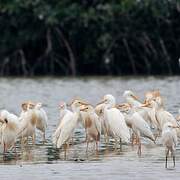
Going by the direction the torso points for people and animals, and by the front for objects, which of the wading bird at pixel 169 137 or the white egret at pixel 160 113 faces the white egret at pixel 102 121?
the white egret at pixel 160 113

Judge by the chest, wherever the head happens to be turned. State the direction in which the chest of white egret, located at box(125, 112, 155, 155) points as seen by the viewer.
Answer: to the viewer's left

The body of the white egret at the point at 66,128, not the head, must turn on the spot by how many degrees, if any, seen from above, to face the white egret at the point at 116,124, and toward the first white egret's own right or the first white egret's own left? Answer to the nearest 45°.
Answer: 0° — it already faces it

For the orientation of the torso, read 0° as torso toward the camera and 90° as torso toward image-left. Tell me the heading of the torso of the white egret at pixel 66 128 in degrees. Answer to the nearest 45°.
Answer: approximately 270°

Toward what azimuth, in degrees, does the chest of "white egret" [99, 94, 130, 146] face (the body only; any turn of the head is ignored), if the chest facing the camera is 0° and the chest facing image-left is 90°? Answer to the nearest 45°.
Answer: approximately 90°

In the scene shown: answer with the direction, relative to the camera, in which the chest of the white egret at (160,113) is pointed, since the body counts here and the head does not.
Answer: to the viewer's left
